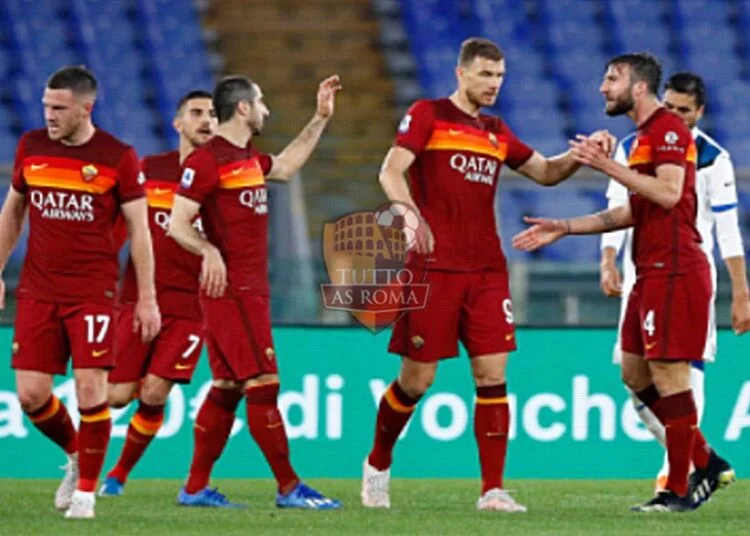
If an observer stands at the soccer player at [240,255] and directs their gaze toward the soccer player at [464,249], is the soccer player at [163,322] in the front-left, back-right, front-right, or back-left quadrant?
back-left

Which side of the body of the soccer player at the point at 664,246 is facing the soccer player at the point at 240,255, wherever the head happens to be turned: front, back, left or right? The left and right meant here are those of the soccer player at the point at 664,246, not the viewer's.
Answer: front

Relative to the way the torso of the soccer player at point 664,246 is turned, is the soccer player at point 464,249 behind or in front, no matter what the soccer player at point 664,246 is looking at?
in front

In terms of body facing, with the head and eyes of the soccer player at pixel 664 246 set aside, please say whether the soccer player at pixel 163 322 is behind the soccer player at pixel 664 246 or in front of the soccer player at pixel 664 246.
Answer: in front

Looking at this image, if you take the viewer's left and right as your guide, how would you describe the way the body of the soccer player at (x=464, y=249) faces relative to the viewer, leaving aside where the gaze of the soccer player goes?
facing the viewer and to the right of the viewer

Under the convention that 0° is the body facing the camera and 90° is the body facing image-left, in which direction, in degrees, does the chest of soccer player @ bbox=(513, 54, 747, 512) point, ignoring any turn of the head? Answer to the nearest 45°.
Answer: approximately 90°

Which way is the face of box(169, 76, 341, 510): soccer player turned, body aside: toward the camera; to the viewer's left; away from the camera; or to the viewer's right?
to the viewer's right

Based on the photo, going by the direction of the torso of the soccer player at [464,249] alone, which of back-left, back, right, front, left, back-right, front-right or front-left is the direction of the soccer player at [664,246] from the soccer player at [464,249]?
front-left

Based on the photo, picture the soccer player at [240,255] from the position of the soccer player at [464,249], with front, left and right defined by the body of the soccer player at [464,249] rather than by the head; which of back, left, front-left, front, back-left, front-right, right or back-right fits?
back-right

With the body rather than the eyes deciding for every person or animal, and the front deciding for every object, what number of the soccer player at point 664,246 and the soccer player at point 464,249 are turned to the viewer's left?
1

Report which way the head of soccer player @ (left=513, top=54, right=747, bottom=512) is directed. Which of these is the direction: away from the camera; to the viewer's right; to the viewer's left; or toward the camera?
to the viewer's left

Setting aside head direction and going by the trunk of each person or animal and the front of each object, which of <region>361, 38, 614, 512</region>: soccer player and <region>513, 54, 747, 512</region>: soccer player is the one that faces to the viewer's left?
<region>513, 54, 747, 512</region>: soccer player
